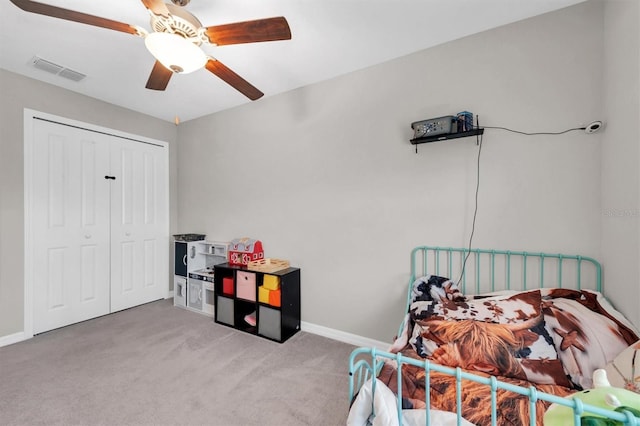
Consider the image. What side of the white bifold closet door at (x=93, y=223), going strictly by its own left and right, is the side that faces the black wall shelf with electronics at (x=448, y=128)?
front

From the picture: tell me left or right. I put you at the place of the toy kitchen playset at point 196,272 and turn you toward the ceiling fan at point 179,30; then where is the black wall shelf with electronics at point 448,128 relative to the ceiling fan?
left

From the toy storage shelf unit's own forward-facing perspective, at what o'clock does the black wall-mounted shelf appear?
The black wall-mounted shelf is roughly at 9 o'clock from the toy storage shelf unit.

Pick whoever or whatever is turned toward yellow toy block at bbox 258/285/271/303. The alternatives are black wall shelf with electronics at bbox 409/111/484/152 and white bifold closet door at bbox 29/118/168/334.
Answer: the white bifold closet door

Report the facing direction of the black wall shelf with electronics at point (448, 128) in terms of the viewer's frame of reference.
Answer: facing the viewer

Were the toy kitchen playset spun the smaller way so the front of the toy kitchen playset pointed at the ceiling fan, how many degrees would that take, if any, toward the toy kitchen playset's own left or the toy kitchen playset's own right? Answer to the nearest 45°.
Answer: approximately 45° to the toy kitchen playset's own left

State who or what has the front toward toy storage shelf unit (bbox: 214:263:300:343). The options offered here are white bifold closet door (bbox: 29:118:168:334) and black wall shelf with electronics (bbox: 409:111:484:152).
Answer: the white bifold closet door

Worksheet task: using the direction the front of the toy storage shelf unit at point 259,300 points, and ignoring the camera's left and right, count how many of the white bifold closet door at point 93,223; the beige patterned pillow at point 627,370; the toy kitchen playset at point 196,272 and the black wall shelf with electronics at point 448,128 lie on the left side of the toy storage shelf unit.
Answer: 2

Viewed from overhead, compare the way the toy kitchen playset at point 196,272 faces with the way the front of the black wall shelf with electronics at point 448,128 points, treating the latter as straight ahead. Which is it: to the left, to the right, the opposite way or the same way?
the same way

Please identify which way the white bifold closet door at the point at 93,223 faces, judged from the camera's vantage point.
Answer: facing the viewer and to the right of the viewer

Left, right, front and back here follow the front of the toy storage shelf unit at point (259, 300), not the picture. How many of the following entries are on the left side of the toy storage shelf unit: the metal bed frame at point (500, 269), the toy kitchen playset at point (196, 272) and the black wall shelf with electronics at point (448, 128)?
2

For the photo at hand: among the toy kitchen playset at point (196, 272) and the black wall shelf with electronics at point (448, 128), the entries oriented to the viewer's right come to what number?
0

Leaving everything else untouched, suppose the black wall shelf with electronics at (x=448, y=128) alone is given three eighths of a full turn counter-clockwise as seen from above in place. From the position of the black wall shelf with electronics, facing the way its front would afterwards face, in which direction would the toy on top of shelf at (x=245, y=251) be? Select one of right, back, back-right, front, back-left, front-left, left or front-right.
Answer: back-left

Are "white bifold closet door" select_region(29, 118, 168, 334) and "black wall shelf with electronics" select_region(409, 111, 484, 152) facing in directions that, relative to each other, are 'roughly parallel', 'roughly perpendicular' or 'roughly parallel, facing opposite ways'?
roughly perpendicular

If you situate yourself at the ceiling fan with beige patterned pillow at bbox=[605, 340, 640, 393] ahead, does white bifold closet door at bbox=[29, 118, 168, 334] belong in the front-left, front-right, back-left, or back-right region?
back-left

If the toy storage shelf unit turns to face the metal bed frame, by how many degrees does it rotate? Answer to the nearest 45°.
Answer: approximately 90° to its left

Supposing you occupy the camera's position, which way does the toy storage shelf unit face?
facing the viewer and to the left of the viewer

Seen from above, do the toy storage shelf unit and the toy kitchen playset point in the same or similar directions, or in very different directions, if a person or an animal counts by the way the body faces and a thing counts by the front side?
same or similar directions

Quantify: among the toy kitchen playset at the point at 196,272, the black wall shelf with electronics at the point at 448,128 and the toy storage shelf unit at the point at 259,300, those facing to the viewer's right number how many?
0

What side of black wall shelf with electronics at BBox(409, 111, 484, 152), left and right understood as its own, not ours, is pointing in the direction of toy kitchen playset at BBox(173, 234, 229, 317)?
right

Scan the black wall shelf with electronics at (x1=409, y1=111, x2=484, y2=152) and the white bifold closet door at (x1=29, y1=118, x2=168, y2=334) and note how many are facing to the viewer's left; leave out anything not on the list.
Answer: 0
